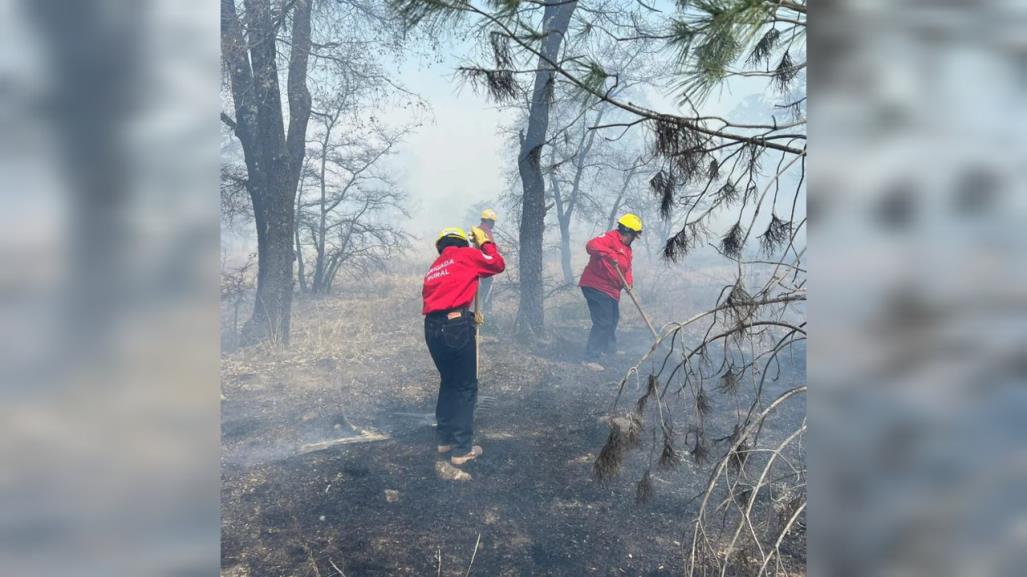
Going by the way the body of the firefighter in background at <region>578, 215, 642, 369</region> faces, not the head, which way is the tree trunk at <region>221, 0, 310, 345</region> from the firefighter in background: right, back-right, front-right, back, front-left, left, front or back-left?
back

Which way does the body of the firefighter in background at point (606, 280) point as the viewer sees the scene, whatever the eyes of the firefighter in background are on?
to the viewer's right

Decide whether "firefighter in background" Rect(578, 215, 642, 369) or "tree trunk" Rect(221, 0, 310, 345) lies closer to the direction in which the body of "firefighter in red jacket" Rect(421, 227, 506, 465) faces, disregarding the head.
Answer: the firefighter in background

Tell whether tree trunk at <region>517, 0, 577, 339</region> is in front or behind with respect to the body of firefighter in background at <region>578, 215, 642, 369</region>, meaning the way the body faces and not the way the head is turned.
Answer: behind

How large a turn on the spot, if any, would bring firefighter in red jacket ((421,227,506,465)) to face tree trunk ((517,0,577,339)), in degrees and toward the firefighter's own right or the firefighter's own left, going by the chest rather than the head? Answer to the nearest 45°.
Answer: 0° — they already face it

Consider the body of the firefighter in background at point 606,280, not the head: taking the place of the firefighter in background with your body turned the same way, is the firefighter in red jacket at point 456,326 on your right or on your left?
on your right

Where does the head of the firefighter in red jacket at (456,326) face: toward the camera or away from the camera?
away from the camera

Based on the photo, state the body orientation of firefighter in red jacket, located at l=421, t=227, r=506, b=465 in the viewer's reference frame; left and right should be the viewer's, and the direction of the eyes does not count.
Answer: facing away from the viewer and to the right of the viewer

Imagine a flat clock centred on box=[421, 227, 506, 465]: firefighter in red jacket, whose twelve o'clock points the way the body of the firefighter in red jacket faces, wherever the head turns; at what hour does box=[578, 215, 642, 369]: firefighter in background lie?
The firefighter in background is roughly at 12 o'clock from the firefighter in red jacket.
